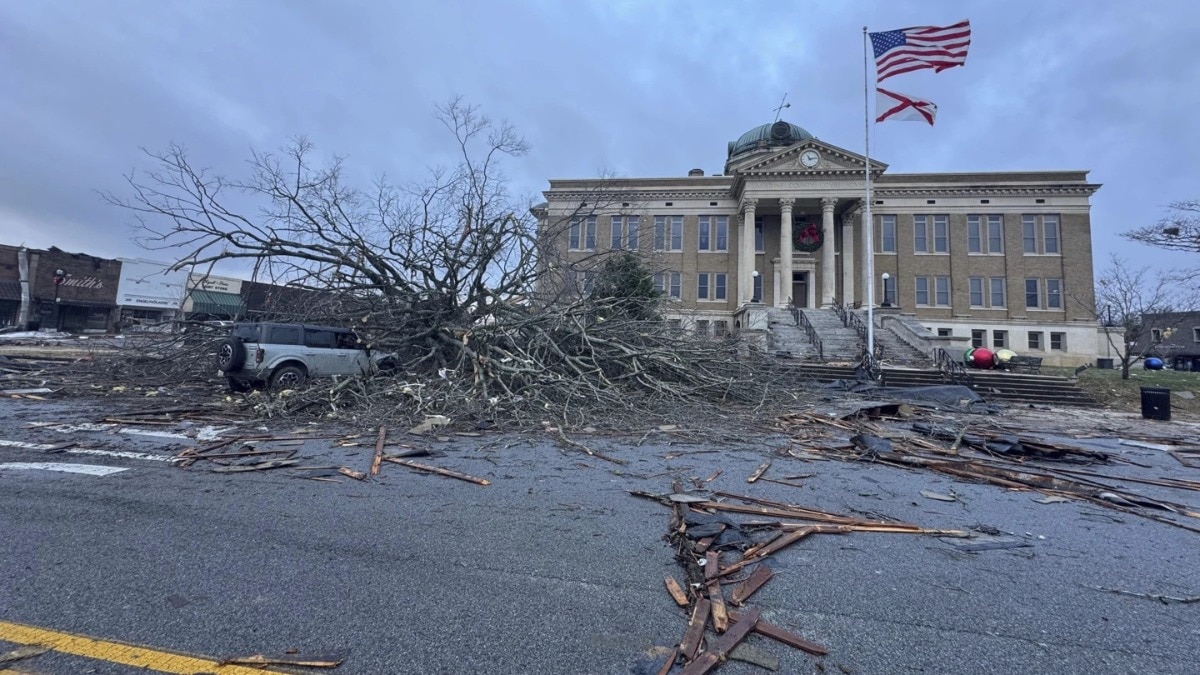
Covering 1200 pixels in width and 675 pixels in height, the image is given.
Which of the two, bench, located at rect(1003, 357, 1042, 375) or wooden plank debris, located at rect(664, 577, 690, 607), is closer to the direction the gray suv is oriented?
the bench

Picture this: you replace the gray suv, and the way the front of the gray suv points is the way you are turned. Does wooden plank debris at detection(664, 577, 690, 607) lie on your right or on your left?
on your right

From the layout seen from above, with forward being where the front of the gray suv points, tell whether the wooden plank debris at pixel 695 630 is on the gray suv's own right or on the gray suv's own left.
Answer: on the gray suv's own right

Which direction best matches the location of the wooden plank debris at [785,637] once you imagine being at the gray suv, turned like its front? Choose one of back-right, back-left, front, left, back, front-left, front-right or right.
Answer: back-right

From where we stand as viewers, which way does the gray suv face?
facing away from the viewer and to the right of the viewer

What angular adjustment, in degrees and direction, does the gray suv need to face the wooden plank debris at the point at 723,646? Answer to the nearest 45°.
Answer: approximately 135° to its right

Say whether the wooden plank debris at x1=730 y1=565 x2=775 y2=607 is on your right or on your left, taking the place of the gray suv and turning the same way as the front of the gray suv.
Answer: on your right

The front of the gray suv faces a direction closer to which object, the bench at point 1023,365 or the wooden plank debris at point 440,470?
the bench

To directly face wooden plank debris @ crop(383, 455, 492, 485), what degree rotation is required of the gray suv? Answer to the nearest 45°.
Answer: approximately 135° to its right

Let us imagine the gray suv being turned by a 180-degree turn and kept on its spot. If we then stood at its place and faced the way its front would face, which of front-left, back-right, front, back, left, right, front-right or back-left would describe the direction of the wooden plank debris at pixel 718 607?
front-left

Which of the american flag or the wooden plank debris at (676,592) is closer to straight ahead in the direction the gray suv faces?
the american flag
